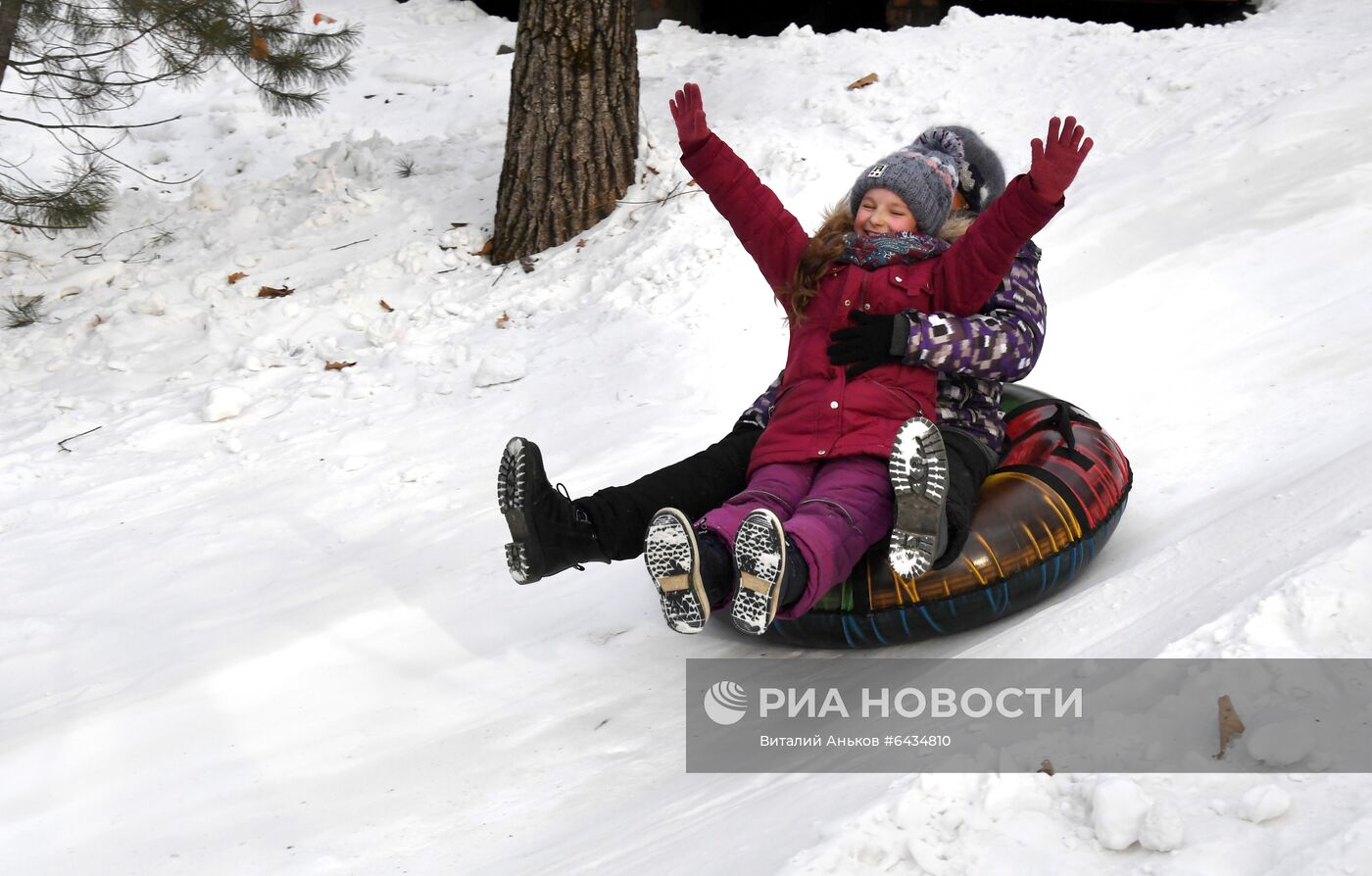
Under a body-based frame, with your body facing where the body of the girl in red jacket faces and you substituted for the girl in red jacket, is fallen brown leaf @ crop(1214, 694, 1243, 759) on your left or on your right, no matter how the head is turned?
on your left

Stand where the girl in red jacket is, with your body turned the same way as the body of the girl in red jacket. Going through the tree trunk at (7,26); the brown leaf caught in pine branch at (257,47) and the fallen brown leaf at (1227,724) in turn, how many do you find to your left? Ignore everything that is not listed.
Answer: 1

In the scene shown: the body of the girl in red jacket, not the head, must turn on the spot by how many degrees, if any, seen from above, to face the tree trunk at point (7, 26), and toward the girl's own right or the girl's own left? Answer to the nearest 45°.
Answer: approximately 90° to the girl's own right

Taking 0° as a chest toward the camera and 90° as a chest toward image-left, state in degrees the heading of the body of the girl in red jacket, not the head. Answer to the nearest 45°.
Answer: approximately 45°

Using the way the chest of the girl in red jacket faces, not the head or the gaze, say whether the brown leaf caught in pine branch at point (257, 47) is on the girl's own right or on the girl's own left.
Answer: on the girl's own right
